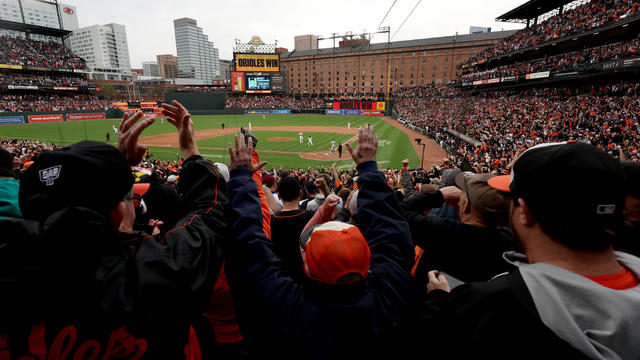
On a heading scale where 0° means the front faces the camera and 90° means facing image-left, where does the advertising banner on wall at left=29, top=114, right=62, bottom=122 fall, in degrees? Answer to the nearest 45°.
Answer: approximately 0°
